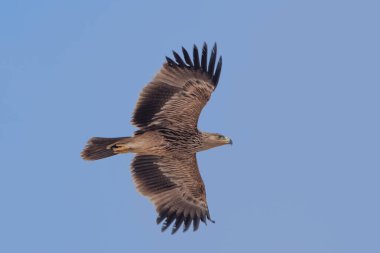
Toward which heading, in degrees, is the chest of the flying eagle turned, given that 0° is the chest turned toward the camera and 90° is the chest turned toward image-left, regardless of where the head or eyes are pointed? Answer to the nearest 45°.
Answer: approximately 270°
